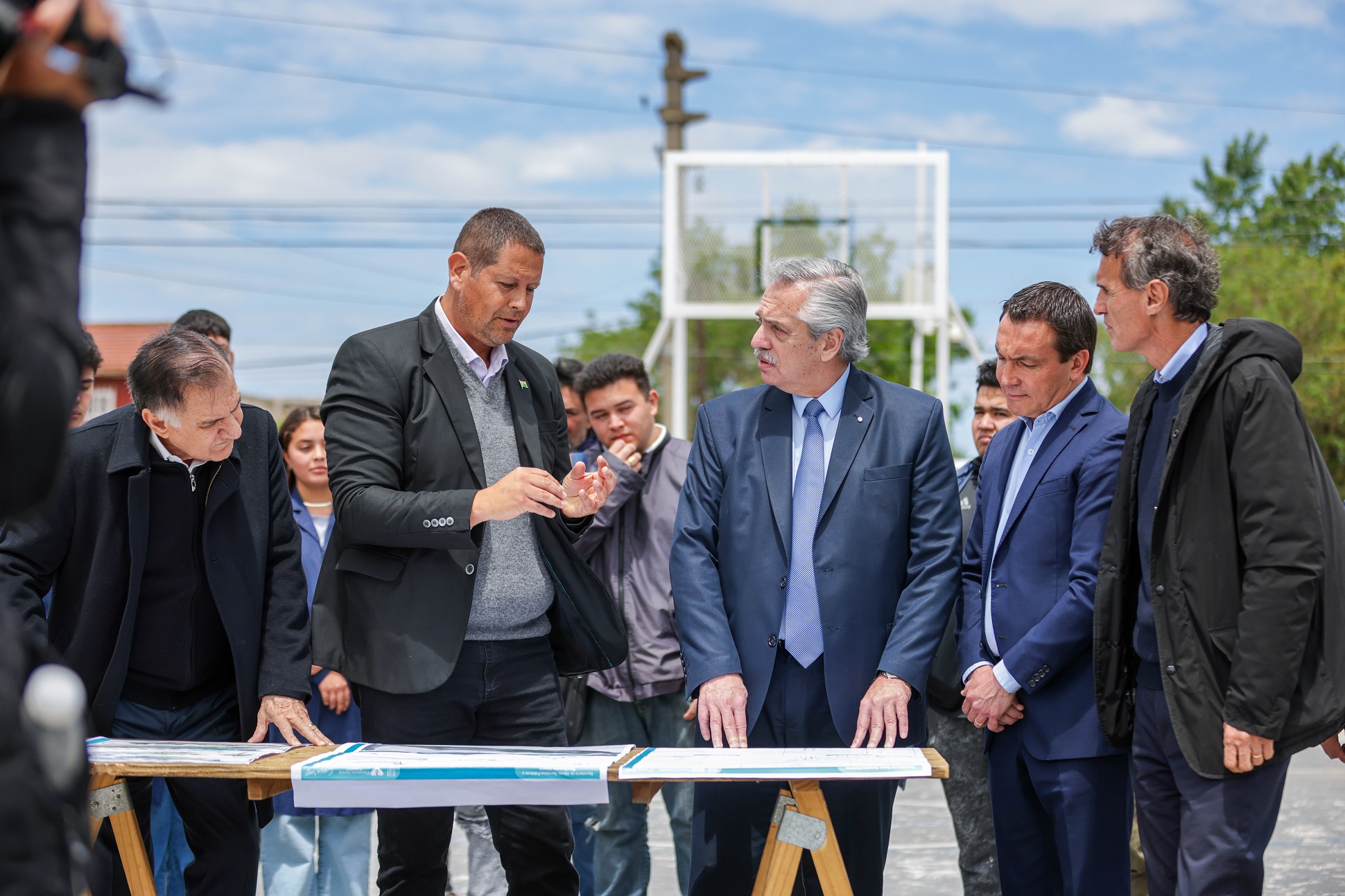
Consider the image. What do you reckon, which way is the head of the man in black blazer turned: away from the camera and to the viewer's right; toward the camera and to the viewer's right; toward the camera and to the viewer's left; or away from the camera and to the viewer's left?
toward the camera and to the viewer's right

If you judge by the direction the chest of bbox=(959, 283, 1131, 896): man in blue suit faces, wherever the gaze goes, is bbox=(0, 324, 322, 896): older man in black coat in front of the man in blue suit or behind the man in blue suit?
in front

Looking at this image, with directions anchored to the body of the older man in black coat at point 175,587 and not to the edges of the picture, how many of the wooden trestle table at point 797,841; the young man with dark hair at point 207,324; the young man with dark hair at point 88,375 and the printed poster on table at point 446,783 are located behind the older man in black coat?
2

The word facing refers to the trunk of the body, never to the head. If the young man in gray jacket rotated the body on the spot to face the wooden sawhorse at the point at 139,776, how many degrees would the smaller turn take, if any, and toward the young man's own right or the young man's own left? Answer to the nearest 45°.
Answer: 0° — they already face it

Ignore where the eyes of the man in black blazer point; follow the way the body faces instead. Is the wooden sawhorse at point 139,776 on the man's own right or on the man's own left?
on the man's own right

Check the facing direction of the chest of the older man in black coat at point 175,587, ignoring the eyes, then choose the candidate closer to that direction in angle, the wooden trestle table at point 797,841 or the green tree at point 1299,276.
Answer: the wooden trestle table

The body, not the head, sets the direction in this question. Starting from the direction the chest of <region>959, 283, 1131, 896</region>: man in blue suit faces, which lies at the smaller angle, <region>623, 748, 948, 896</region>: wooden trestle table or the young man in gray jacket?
the wooden trestle table

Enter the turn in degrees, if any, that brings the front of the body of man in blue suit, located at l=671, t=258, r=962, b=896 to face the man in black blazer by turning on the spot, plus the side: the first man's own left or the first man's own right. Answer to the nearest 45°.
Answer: approximately 90° to the first man's own right

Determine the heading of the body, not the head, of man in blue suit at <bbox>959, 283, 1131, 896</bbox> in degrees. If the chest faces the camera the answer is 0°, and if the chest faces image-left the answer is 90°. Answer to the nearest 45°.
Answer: approximately 45°

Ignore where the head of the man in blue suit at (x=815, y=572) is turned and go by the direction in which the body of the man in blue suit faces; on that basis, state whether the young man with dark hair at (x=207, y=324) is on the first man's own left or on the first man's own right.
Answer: on the first man's own right
